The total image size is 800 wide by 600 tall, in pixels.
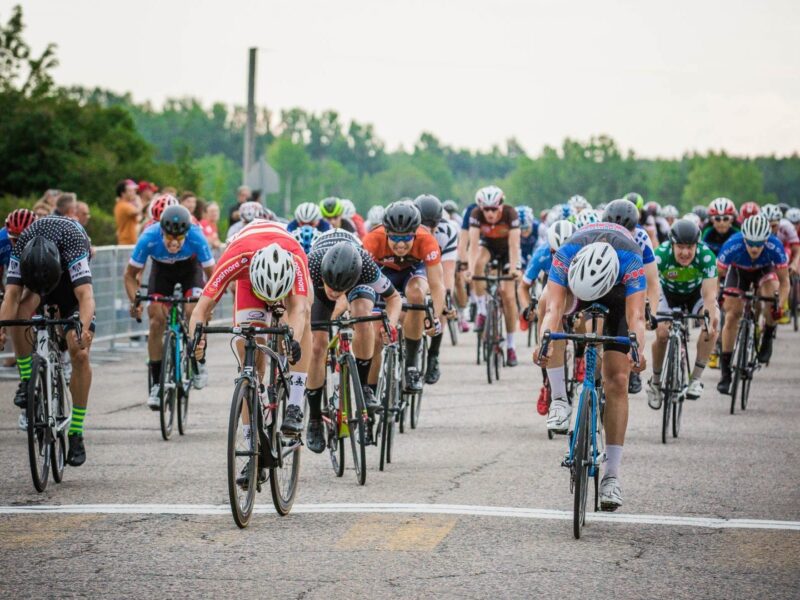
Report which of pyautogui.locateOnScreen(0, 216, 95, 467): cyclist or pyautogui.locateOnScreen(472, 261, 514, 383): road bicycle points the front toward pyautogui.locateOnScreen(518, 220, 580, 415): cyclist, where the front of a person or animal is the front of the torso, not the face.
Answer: the road bicycle

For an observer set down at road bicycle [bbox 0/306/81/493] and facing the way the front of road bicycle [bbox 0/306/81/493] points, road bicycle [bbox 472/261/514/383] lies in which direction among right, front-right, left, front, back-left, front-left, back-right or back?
back-left

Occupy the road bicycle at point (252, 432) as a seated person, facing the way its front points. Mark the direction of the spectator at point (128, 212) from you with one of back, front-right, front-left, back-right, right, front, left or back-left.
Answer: back

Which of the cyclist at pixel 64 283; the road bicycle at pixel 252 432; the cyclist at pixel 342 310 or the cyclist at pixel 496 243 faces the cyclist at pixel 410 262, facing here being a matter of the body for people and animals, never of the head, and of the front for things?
the cyclist at pixel 496 243

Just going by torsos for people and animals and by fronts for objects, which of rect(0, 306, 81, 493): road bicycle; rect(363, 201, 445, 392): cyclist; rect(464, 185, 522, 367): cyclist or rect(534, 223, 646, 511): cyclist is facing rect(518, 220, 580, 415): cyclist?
rect(464, 185, 522, 367): cyclist

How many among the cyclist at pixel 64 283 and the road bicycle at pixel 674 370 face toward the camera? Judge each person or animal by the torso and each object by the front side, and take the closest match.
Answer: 2

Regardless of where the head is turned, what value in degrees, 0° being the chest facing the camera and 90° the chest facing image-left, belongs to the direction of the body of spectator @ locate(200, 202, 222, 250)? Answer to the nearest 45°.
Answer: approximately 315°

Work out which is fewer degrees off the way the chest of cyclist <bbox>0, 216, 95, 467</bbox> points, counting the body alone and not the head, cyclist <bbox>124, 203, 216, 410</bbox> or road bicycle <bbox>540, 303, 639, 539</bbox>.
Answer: the road bicycle
